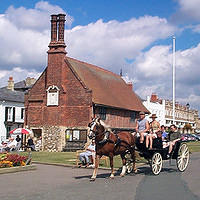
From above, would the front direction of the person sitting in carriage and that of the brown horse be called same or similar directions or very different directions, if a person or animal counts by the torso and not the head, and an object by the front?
same or similar directions

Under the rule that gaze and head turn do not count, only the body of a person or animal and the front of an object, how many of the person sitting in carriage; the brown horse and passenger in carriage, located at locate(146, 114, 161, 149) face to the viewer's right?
0

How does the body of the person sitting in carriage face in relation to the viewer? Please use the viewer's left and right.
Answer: facing the viewer and to the left of the viewer

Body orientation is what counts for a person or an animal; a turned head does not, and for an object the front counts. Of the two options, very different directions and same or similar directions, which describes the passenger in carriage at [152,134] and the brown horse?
same or similar directions

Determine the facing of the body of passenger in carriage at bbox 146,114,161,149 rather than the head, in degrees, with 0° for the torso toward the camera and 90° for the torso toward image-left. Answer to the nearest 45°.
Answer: approximately 45°

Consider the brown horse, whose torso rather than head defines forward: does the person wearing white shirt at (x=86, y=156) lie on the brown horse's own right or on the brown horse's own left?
on the brown horse's own right
